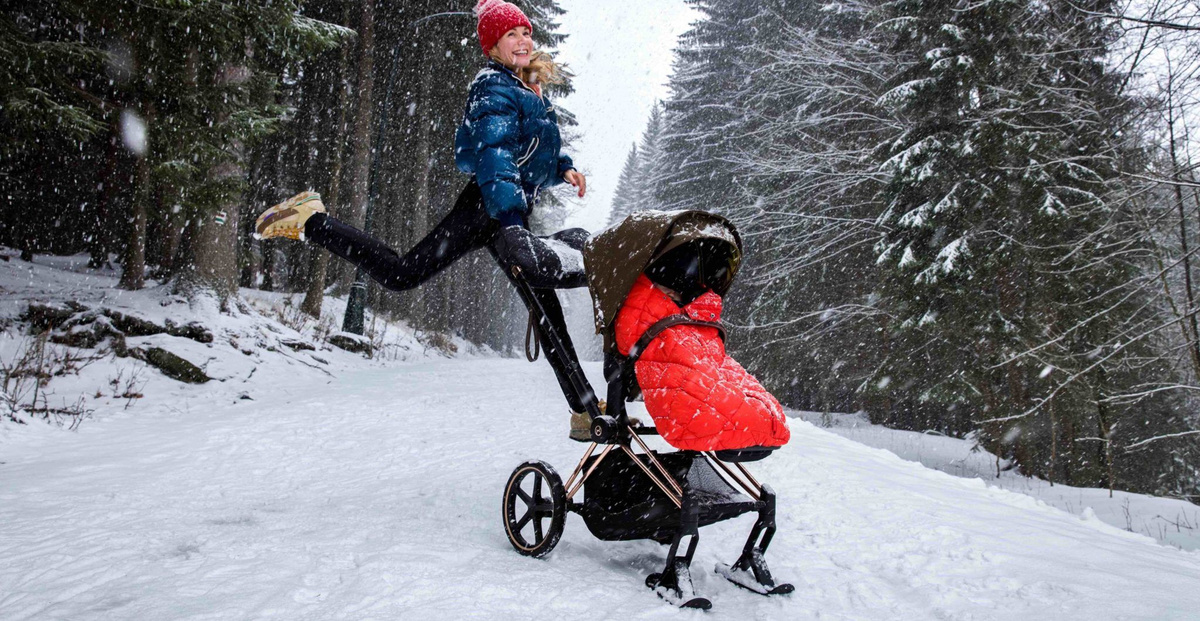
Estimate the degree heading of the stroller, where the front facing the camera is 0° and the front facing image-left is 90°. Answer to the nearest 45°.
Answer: approximately 315°

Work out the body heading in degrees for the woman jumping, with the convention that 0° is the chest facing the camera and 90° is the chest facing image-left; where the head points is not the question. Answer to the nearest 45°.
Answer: approximately 315°
